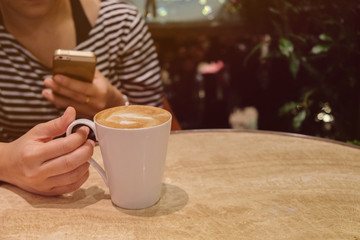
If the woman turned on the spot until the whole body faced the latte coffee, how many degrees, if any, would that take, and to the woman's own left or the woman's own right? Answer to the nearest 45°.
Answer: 0° — they already face it

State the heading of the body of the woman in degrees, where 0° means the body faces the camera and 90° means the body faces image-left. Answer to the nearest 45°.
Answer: approximately 0°

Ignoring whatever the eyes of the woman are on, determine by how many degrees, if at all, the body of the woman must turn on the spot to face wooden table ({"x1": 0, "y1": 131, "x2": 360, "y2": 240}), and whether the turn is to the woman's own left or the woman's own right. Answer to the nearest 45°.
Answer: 0° — they already face it
